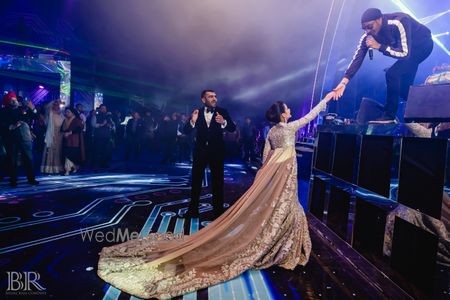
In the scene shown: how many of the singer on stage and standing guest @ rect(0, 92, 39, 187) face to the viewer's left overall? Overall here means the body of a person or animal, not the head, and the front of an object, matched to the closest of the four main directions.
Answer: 1

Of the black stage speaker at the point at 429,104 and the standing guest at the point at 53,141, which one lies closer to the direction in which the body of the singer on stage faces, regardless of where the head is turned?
the standing guest

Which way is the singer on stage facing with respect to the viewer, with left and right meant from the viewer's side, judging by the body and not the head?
facing to the left of the viewer

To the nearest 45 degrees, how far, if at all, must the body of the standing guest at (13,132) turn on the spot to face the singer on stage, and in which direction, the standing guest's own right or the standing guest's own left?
0° — they already face them

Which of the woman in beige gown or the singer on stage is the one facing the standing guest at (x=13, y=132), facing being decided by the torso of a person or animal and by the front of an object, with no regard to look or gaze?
the singer on stage

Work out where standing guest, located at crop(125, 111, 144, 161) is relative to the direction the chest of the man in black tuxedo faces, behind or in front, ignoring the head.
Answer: behind

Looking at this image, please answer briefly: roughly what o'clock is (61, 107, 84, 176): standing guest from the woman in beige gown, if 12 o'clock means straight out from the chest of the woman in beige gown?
The standing guest is roughly at 9 o'clock from the woman in beige gown.

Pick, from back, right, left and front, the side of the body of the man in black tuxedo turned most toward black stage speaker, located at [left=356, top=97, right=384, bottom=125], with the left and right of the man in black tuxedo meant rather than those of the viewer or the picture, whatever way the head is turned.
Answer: left

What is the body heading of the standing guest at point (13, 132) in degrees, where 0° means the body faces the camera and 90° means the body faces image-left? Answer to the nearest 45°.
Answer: approximately 315°

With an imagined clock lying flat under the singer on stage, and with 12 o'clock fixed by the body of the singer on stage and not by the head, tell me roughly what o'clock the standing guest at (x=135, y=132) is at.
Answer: The standing guest is roughly at 1 o'clock from the singer on stage.

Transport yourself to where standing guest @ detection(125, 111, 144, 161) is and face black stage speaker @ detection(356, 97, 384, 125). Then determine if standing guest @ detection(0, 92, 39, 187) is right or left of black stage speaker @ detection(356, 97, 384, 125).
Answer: right
